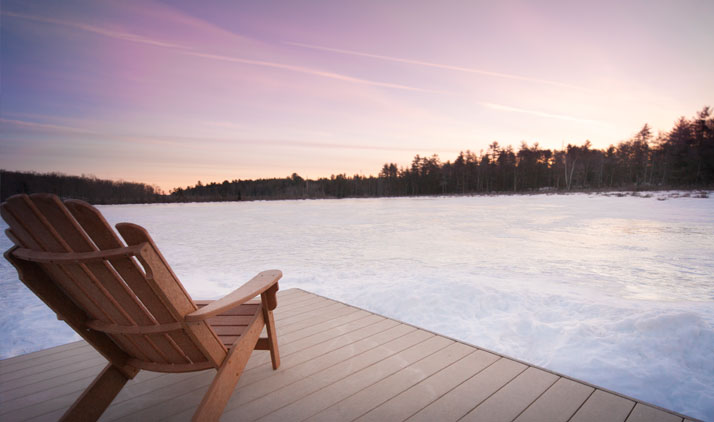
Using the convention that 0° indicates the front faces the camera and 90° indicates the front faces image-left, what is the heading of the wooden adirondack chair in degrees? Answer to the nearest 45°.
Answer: approximately 225°

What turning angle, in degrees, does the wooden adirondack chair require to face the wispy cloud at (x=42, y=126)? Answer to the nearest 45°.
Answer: approximately 45° to its left
